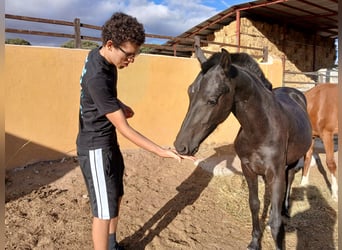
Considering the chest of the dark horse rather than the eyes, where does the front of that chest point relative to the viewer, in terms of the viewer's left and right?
facing the viewer and to the left of the viewer

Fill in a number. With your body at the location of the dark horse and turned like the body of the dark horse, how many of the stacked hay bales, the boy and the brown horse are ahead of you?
1

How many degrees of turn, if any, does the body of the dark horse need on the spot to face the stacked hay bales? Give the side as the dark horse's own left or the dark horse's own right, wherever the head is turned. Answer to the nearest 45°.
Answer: approximately 135° to the dark horse's own right

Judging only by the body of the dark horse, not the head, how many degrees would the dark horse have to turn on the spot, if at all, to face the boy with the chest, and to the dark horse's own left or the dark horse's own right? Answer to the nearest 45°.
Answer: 0° — it already faces them

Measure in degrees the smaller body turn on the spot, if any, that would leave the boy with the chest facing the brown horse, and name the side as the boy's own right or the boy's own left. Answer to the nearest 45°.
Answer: approximately 45° to the boy's own left

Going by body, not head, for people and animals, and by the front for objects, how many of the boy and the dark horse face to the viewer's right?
1

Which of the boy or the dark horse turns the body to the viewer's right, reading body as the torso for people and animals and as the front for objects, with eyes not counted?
the boy

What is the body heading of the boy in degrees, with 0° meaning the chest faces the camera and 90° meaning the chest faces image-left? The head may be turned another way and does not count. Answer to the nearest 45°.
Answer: approximately 270°

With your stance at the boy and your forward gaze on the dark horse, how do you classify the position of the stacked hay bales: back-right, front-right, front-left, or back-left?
front-left

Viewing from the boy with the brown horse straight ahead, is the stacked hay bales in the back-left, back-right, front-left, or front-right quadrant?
front-left
